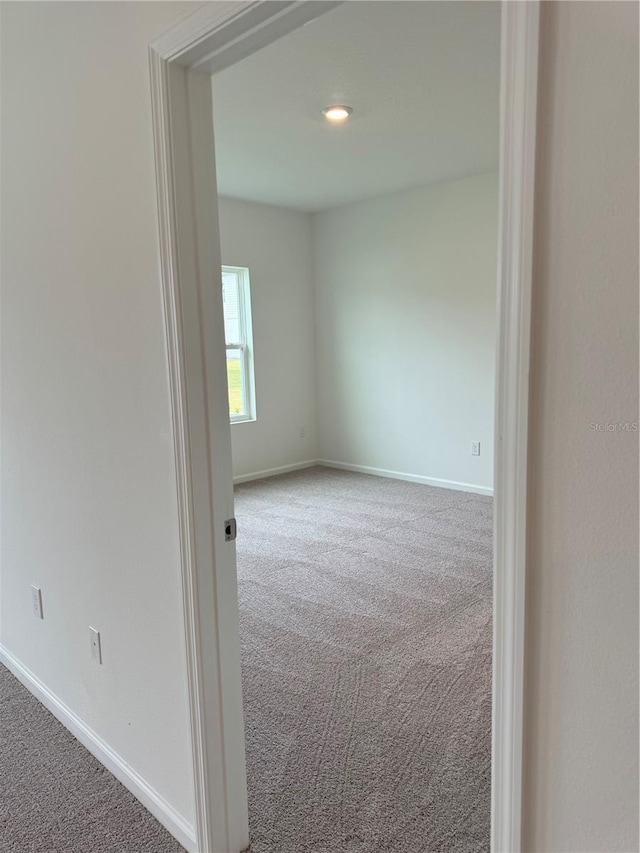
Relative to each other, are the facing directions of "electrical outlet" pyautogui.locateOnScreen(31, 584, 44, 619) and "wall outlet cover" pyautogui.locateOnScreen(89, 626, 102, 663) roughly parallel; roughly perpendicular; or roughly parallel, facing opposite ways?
roughly parallel
